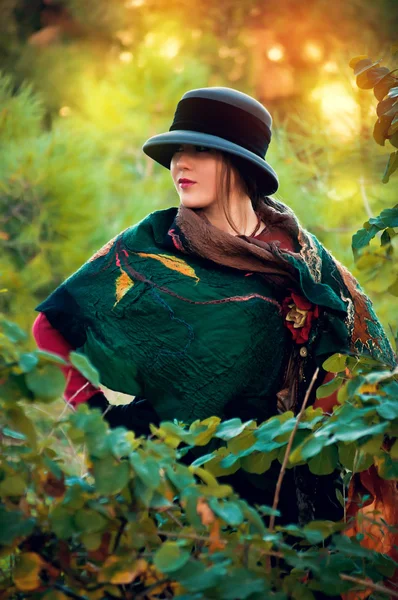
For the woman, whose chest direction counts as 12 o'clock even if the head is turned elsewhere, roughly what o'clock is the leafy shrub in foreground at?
The leafy shrub in foreground is roughly at 12 o'clock from the woman.

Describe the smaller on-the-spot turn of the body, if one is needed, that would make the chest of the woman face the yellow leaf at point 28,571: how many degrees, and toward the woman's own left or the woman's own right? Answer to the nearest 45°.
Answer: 0° — they already face it

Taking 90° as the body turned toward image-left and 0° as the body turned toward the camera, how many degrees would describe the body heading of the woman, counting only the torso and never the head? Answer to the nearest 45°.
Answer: approximately 0°
